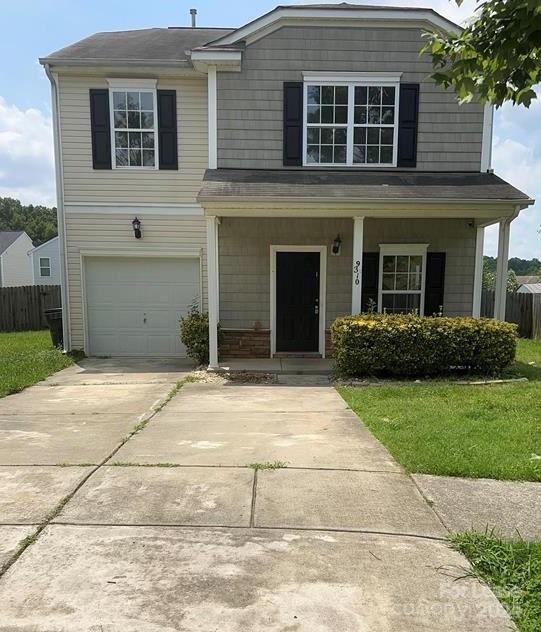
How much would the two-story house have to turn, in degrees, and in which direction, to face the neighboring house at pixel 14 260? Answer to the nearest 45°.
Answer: approximately 135° to its right

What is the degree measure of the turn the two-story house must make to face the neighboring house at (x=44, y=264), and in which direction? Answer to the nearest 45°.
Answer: approximately 135° to its right

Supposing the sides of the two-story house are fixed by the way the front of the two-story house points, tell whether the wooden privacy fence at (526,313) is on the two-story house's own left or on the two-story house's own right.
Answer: on the two-story house's own left

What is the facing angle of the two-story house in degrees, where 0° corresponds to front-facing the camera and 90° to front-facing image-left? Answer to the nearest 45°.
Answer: approximately 0°

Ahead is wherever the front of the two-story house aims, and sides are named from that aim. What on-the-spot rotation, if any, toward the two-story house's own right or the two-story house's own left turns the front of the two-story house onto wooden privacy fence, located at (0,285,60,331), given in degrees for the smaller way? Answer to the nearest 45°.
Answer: approximately 135° to the two-story house's own right
